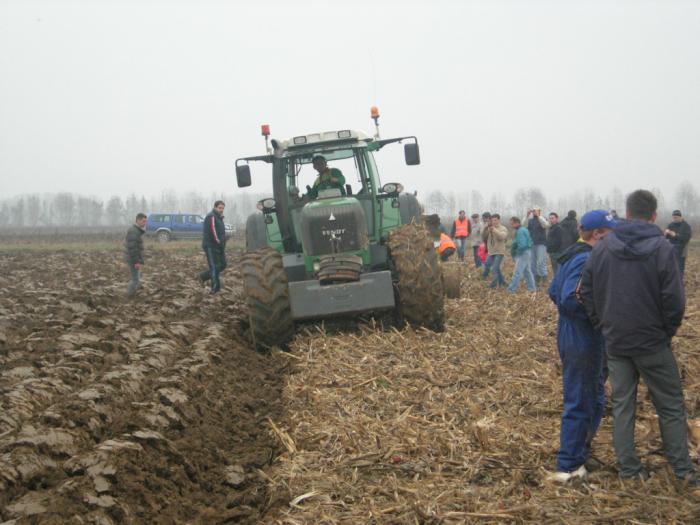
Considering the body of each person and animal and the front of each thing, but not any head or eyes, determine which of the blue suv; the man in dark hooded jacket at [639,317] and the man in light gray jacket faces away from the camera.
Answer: the man in dark hooded jacket

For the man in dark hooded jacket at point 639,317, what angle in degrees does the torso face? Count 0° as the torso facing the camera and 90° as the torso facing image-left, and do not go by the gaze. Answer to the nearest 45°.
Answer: approximately 180°

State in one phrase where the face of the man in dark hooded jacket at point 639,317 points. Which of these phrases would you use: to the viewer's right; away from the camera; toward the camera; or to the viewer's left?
away from the camera

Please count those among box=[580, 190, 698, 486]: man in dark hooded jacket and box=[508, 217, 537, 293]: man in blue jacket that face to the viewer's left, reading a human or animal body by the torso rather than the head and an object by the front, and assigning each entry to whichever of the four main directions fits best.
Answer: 1

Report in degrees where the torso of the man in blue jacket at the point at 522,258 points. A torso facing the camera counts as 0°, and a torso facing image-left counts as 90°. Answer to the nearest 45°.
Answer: approximately 90°
